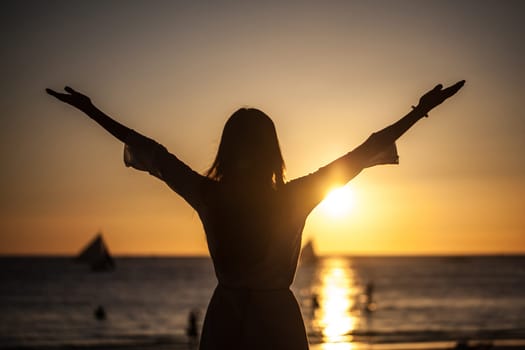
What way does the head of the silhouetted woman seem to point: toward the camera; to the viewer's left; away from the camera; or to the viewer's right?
away from the camera

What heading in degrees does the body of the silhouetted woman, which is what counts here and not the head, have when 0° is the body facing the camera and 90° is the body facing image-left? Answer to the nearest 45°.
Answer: approximately 180°
